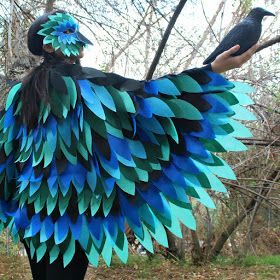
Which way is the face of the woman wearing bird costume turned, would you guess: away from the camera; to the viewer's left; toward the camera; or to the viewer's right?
to the viewer's right

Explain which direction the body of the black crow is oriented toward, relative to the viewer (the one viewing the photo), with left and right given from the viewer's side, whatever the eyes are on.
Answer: facing to the right of the viewer
